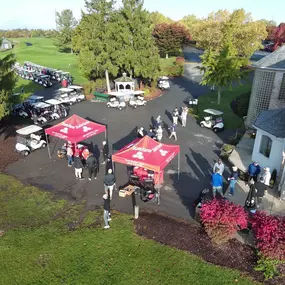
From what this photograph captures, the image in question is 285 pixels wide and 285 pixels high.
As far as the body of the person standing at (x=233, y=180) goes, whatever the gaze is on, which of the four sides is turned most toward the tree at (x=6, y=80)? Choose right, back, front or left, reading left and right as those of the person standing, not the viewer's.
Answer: front

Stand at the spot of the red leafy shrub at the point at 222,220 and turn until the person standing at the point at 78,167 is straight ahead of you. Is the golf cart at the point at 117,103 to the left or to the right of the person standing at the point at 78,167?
right

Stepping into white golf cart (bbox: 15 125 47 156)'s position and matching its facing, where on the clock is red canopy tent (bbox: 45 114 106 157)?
The red canopy tent is roughly at 9 o'clock from the white golf cart.

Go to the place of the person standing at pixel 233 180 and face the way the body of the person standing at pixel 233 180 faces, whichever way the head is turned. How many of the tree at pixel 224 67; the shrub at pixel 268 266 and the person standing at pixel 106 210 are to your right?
1

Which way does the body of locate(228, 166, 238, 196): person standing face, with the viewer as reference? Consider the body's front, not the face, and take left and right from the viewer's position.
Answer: facing to the left of the viewer

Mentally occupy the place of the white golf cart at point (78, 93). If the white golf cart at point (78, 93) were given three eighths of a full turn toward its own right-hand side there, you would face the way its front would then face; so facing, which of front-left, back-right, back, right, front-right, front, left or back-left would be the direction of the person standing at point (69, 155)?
left

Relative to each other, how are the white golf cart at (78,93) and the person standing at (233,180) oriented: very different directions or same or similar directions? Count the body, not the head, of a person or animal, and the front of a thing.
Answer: very different directions

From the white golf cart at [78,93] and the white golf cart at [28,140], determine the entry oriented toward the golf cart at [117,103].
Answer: the white golf cart at [78,93]

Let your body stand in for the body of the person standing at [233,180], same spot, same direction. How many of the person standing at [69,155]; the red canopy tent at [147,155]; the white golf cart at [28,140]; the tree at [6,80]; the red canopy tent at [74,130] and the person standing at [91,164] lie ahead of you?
6
